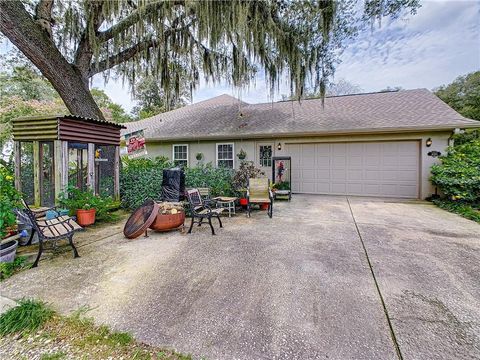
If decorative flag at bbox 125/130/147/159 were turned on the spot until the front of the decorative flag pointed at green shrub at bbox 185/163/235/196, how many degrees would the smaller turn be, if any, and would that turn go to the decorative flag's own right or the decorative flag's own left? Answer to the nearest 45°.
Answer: approximately 45° to the decorative flag's own left

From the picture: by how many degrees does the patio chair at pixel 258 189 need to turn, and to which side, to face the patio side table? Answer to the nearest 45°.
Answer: approximately 45° to its right

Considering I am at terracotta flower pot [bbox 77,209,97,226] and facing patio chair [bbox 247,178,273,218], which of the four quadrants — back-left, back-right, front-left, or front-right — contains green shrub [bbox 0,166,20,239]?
back-right

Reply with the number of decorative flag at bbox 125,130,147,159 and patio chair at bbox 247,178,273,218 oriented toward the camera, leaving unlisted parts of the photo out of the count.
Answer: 2

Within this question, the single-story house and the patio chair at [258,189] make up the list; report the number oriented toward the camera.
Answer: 2

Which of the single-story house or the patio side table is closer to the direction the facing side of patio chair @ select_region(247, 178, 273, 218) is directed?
the patio side table

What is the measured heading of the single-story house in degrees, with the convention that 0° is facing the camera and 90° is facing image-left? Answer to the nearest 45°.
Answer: approximately 0°

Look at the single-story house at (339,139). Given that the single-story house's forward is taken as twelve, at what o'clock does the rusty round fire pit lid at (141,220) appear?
The rusty round fire pit lid is roughly at 1 o'clock from the single-story house.

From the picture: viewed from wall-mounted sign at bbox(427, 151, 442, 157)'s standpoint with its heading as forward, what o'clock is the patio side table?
The patio side table is roughly at 1 o'clock from the wall-mounted sign.

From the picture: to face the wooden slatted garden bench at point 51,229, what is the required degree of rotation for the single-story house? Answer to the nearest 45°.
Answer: approximately 45° to its right
